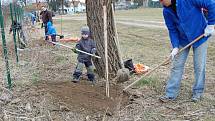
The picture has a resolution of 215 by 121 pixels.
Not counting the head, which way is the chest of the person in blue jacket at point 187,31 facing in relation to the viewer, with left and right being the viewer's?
facing the viewer and to the left of the viewer

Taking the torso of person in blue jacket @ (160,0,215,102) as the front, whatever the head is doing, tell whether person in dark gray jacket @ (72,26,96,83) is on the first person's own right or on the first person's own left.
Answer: on the first person's own right
